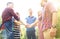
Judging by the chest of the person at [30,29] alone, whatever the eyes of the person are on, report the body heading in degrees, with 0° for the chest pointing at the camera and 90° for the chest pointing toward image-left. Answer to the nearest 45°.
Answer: approximately 0°

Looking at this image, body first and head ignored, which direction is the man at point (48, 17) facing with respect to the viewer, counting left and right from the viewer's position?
facing to the left of the viewer

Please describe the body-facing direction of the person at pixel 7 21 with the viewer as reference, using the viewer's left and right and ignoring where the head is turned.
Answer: facing away from the viewer and to the right of the viewer

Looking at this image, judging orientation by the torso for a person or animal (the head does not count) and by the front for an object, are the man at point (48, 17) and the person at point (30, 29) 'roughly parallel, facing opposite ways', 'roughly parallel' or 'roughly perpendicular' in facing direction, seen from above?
roughly perpendicular
